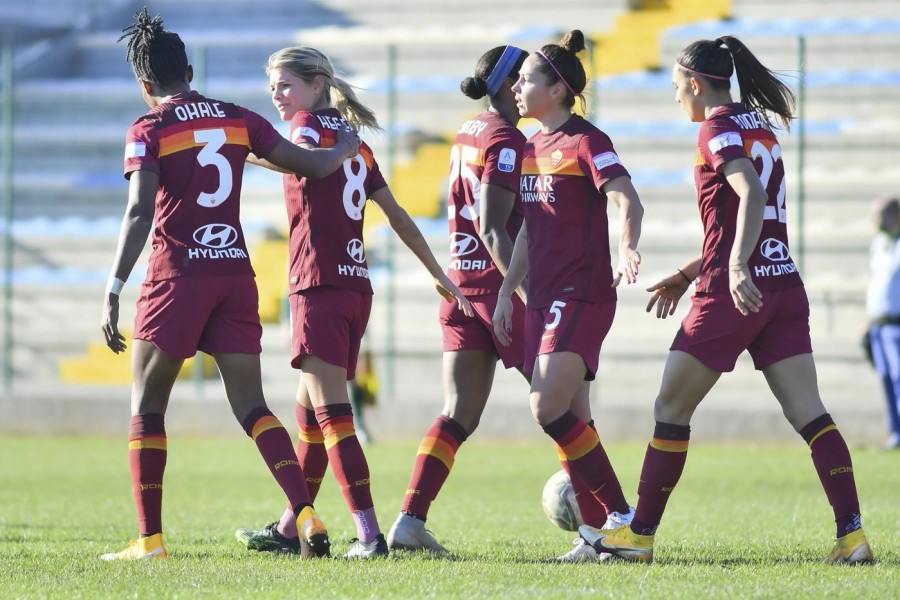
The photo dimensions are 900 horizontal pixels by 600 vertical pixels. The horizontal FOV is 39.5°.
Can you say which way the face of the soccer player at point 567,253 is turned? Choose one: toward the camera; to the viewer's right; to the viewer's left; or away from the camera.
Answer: to the viewer's left

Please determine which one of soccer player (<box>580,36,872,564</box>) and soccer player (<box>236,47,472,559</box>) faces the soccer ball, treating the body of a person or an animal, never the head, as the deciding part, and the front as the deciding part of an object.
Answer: soccer player (<box>580,36,872,564</box>)

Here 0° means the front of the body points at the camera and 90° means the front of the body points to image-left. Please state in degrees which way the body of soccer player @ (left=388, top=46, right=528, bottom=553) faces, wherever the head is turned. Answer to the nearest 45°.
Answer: approximately 225°

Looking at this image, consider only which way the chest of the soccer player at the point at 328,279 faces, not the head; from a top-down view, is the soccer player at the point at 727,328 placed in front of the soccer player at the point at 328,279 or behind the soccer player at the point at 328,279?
behind

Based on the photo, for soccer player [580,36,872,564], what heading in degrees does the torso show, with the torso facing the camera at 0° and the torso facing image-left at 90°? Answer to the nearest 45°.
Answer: approximately 135°

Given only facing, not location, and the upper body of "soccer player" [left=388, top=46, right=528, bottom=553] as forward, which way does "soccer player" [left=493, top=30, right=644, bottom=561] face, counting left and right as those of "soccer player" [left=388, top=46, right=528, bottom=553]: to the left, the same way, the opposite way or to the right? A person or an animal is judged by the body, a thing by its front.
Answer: the opposite way
